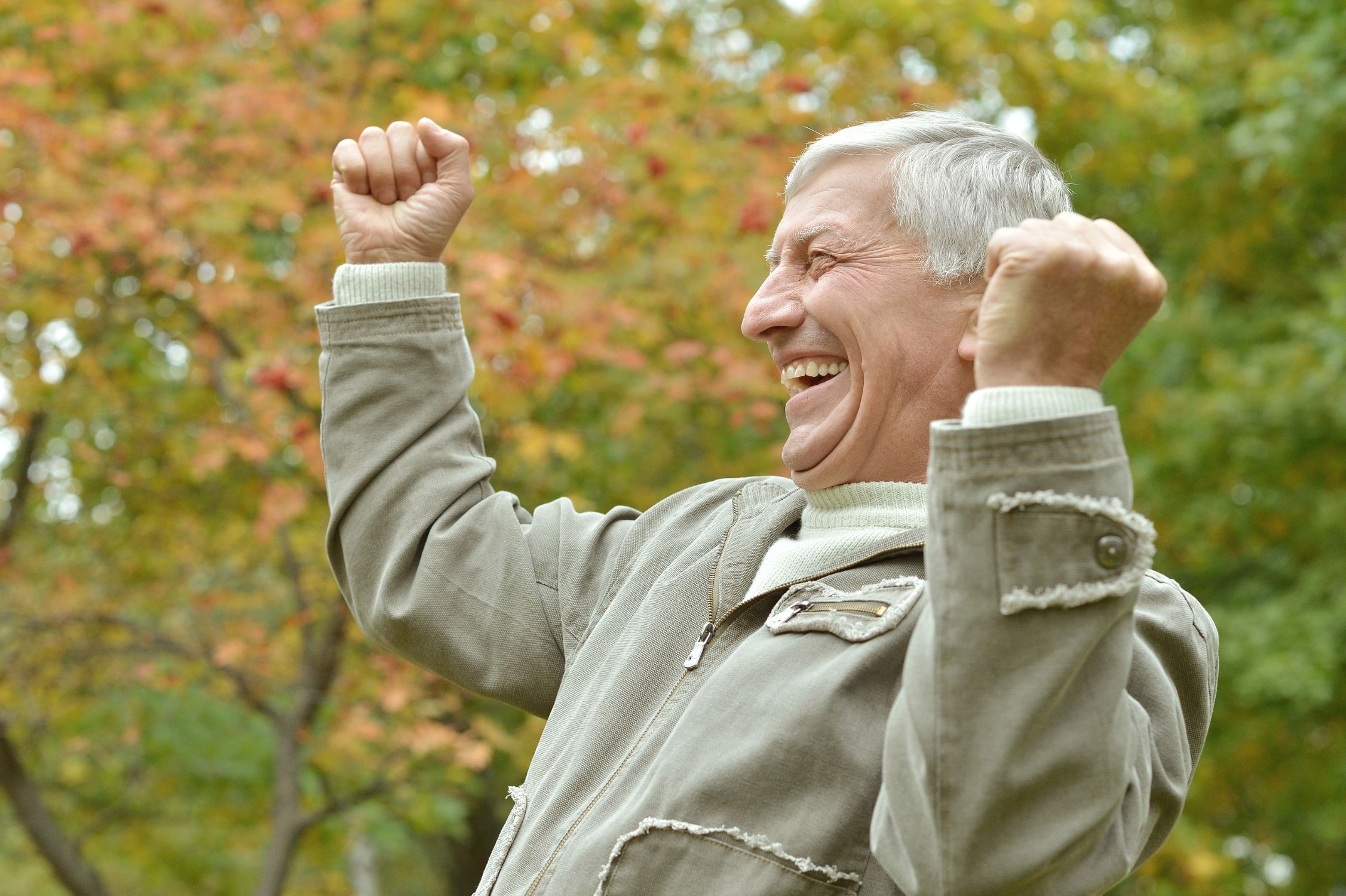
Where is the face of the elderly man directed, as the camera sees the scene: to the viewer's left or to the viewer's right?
to the viewer's left

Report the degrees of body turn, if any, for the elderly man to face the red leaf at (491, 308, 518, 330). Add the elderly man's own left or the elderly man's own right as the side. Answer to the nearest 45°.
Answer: approximately 135° to the elderly man's own right

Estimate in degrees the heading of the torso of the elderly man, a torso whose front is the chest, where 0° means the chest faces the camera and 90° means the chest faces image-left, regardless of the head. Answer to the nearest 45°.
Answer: approximately 45°

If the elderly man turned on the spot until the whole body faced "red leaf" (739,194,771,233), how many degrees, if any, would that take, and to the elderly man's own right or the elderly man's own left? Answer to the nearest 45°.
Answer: approximately 135° to the elderly man's own right
